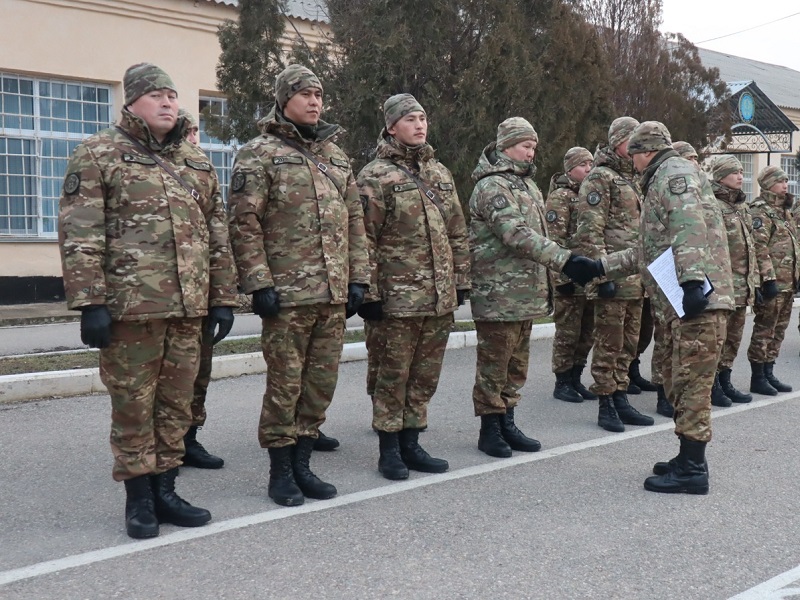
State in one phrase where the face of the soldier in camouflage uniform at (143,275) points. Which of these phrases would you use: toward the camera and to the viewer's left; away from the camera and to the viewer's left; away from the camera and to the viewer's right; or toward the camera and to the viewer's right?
toward the camera and to the viewer's right

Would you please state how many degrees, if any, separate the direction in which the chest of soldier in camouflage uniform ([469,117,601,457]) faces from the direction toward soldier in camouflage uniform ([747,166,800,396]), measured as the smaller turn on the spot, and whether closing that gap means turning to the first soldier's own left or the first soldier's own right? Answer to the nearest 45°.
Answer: approximately 90° to the first soldier's own left

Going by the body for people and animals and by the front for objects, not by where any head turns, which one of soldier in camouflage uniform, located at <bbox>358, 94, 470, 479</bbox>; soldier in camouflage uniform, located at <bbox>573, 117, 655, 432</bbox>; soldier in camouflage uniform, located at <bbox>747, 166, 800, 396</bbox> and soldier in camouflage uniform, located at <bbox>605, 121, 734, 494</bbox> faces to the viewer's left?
soldier in camouflage uniform, located at <bbox>605, 121, 734, 494</bbox>

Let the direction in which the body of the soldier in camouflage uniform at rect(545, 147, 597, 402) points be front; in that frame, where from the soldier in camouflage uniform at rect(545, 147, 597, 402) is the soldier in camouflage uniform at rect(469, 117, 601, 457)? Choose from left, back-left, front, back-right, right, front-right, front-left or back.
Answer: front-right

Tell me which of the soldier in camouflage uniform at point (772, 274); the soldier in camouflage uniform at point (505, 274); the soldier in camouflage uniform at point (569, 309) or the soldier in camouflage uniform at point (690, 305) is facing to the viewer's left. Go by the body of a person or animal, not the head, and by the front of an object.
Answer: the soldier in camouflage uniform at point (690, 305)

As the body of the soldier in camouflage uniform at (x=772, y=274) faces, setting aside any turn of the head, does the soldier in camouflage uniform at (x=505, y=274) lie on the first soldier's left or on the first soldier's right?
on the first soldier's right

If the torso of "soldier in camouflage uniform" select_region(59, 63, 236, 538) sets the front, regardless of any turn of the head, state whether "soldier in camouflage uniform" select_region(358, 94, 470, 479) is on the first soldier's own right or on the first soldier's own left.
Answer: on the first soldier's own left

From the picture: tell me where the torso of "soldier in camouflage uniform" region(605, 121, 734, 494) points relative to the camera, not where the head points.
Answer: to the viewer's left

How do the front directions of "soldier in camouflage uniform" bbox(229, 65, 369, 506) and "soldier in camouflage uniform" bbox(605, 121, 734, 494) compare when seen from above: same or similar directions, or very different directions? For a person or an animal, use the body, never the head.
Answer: very different directions

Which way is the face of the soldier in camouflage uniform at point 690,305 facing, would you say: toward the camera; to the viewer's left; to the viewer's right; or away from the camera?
to the viewer's left

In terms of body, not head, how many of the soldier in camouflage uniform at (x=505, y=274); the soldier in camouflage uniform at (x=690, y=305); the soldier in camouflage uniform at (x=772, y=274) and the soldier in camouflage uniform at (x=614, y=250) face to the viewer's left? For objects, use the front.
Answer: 1

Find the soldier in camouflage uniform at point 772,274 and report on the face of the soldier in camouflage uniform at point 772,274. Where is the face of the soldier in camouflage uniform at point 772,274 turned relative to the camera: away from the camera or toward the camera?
toward the camera

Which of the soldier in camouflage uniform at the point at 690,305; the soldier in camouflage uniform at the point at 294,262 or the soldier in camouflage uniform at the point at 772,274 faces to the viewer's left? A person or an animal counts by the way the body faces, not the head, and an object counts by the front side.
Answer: the soldier in camouflage uniform at the point at 690,305

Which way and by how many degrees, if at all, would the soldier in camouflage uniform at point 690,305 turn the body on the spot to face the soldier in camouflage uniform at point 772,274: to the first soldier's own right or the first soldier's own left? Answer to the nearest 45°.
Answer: approximately 90° to the first soldier's own right

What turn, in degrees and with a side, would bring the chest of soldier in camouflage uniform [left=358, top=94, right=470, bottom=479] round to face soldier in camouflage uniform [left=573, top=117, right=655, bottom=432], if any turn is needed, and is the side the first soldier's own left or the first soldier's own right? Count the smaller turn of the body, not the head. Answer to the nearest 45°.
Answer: approximately 90° to the first soldier's own left
